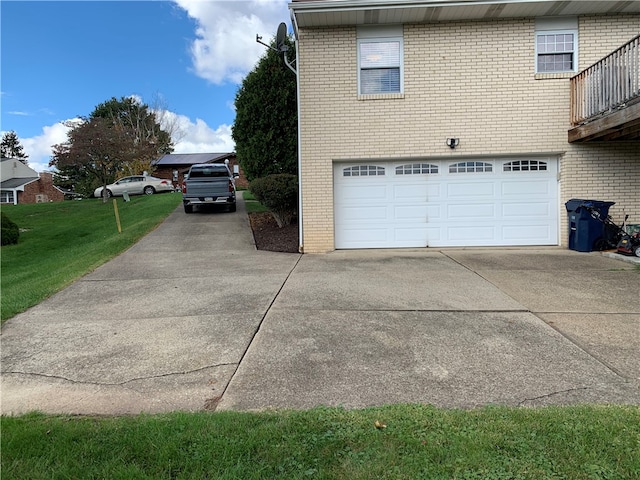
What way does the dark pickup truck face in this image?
away from the camera

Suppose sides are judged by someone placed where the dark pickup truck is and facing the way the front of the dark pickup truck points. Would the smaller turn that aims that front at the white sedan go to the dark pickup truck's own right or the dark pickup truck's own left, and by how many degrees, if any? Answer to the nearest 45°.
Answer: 0° — it already faces it

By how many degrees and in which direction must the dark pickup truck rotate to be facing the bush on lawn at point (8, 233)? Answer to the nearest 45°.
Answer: approximately 90° to its left

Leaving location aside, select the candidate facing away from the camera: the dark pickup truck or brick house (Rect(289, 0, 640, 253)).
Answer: the dark pickup truck

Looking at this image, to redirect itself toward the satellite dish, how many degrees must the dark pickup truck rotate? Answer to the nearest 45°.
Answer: approximately 180°

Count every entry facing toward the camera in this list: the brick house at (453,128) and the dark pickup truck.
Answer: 1

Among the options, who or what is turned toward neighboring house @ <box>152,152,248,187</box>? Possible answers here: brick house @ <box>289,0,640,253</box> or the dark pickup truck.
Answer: the dark pickup truck

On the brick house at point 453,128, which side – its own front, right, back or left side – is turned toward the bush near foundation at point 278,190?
right

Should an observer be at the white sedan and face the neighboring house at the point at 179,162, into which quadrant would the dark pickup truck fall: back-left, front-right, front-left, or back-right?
back-right

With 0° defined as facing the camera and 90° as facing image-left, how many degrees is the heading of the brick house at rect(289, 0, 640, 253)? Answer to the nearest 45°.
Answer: approximately 0°
